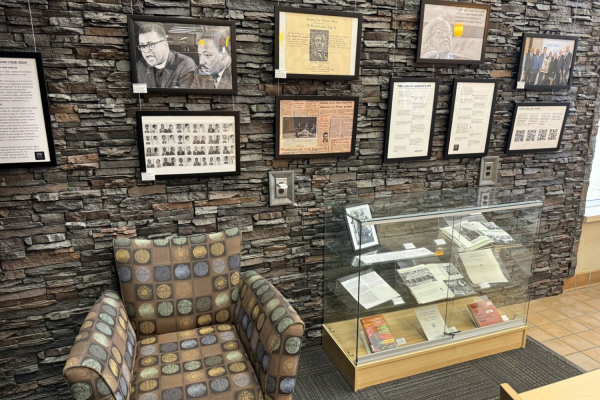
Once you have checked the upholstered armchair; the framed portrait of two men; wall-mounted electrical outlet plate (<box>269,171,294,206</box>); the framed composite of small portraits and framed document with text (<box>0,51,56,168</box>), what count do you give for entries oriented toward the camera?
5

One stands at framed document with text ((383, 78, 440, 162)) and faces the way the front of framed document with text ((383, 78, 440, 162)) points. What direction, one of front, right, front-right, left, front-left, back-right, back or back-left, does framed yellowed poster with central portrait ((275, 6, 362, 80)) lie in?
front-right

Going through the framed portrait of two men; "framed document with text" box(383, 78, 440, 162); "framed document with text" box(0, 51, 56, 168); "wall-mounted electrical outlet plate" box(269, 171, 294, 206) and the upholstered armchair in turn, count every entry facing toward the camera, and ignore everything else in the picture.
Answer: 5

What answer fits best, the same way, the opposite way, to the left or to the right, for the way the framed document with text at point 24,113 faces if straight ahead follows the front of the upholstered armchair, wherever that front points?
the same way

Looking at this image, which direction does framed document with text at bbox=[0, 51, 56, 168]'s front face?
toward the camera

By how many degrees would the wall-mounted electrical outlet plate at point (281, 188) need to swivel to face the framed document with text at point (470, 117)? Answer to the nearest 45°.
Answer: approximately 90° to its left

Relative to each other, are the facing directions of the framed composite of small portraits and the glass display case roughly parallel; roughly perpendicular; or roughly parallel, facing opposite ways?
roughly parallel

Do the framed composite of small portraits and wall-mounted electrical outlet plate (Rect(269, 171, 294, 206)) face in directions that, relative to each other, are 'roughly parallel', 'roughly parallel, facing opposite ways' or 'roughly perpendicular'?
roughly parallel

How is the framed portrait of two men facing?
toward the camera

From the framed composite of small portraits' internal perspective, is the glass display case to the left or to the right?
on its left

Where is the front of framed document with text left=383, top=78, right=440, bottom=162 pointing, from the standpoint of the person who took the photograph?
facing the viewer
